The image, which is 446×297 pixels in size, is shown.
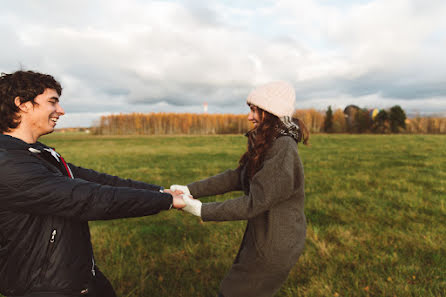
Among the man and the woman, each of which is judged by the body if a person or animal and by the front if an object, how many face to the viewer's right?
1

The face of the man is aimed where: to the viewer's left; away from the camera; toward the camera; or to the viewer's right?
to the viewer's right

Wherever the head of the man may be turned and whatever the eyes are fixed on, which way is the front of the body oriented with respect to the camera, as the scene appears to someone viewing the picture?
to the viewer's right

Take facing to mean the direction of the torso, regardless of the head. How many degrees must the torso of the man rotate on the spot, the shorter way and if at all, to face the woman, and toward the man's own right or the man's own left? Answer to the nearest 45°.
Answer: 0° — they already face them

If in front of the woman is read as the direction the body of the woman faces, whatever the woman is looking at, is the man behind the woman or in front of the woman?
in front

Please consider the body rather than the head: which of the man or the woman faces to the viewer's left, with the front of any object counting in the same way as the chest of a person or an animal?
the woman

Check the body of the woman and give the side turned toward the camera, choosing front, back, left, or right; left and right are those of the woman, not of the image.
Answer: left

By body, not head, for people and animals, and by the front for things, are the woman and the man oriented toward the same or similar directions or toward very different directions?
very different directions
